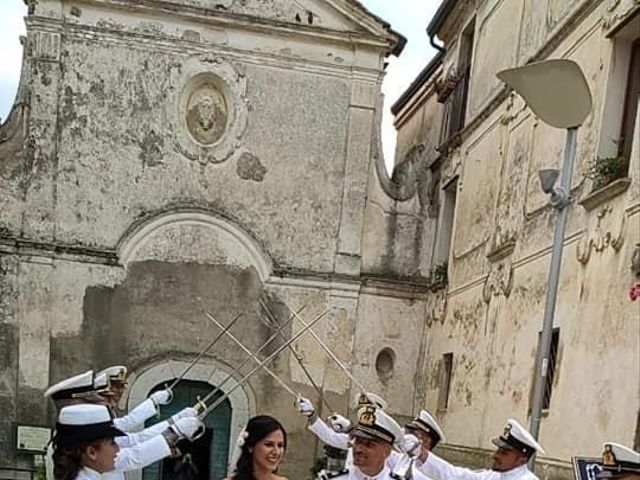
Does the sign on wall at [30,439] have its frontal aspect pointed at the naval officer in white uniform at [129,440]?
yes

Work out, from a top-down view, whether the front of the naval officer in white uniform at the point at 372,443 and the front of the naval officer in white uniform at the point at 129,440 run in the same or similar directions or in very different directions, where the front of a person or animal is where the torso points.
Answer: very different directions

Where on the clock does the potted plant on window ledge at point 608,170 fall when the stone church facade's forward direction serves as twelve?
The potted plant on window ledge is roughly at 11 o'clock from the stone church facade.

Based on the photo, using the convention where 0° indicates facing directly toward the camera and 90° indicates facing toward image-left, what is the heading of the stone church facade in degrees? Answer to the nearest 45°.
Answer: approximately 0°

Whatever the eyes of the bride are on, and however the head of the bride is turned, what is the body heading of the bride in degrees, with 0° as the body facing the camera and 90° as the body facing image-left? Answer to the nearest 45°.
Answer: approximately 315°

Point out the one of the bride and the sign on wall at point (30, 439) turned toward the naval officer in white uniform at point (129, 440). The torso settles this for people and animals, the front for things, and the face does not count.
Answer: the sign on wall

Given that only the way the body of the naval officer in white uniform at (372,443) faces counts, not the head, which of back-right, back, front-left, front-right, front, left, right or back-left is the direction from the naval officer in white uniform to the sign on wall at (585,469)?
back-left

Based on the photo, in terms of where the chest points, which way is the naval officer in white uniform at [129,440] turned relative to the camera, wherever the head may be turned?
to the viewer's right

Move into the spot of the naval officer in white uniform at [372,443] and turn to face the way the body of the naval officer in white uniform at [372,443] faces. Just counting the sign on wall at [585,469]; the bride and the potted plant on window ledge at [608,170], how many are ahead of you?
1
